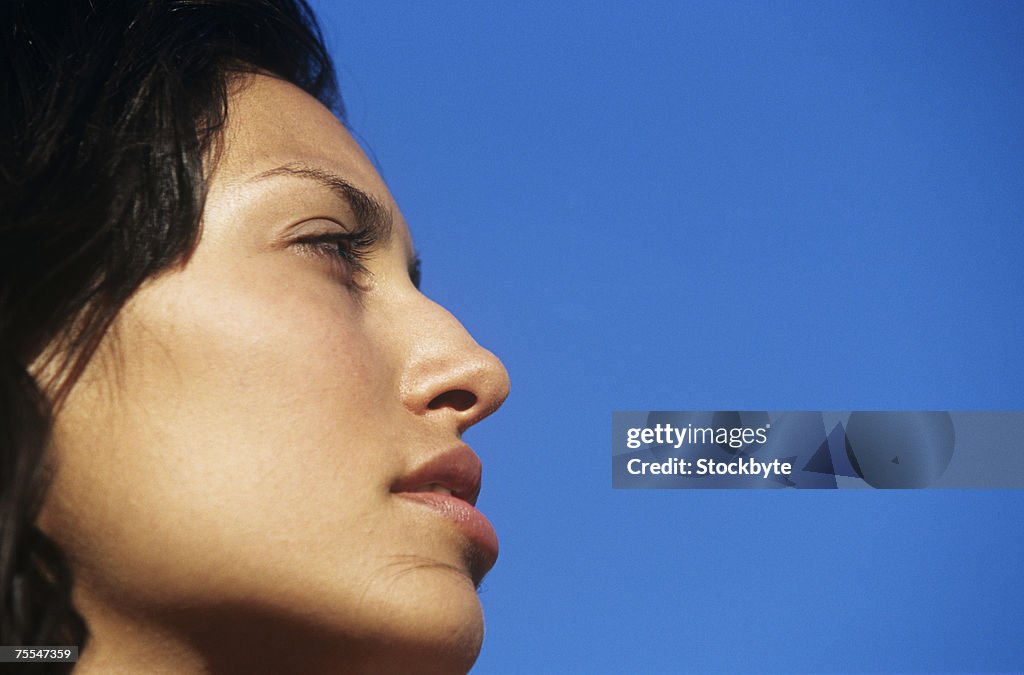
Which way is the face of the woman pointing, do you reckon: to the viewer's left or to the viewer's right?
to the viewer's right
